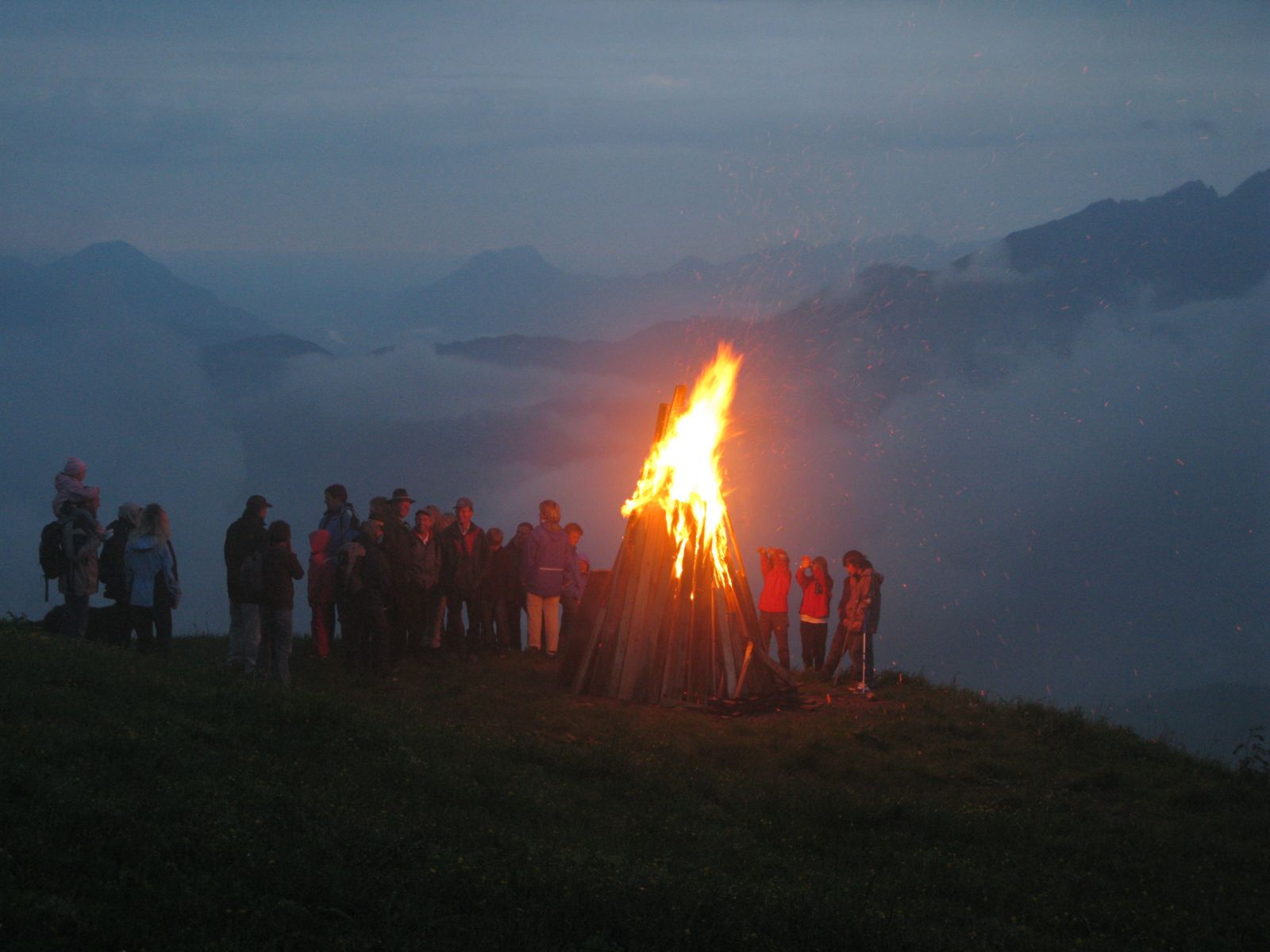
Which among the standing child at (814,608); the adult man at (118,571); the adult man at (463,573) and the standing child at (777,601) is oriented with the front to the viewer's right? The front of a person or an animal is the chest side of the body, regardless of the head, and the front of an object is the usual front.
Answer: the adult man at (118,571)

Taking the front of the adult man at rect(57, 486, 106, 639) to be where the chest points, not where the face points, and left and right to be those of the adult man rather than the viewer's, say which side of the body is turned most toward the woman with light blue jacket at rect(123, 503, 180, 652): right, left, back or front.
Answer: front

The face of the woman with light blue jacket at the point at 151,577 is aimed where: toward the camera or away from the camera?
away from the camera

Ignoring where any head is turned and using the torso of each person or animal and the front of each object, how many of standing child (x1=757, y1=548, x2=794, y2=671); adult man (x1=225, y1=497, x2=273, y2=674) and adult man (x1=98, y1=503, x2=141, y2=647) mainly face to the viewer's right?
2

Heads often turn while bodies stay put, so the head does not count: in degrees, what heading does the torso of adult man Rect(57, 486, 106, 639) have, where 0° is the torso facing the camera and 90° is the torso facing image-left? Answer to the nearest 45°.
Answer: approximately 270°

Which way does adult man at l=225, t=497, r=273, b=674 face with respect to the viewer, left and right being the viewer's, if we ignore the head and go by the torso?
facing to the right of the viewer

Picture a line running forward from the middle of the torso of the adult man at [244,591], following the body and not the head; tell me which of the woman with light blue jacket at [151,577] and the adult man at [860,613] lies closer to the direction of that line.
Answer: the adult man

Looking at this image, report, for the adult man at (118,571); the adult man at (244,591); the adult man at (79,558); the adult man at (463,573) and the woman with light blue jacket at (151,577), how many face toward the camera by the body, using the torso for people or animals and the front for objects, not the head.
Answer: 1

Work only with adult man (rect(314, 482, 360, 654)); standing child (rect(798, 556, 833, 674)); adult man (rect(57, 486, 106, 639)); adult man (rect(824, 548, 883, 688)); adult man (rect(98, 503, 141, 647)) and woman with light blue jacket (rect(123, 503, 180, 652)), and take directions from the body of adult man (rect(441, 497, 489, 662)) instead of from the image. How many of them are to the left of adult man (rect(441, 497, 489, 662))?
2

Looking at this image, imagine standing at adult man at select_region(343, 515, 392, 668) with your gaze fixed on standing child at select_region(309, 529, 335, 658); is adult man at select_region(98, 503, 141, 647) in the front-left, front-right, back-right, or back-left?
front-left

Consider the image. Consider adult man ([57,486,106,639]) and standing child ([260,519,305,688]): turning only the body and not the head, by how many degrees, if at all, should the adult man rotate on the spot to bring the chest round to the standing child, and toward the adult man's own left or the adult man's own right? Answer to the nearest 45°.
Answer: approximately 45° to the adult man's own right

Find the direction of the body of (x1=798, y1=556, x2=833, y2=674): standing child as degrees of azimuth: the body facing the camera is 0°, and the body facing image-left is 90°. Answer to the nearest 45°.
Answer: approximately 45°

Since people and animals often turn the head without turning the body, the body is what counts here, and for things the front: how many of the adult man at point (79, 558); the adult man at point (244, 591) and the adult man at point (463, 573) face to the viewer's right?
2

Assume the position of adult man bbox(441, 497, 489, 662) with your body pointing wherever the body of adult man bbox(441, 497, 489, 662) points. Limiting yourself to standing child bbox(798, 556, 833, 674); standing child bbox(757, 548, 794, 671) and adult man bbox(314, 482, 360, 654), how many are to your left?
2
